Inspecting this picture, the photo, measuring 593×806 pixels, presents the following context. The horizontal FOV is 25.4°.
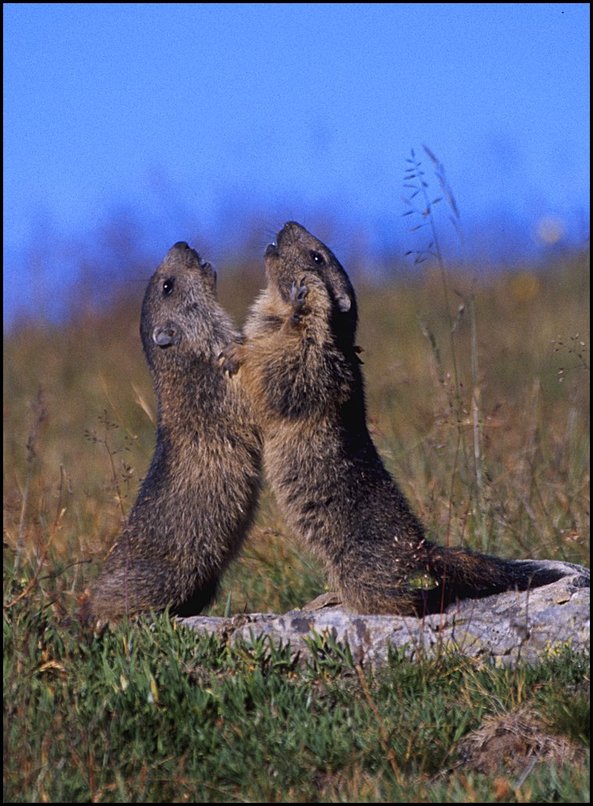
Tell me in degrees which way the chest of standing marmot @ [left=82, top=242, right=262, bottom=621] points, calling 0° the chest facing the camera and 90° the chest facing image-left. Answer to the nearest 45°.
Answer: approximately 270°

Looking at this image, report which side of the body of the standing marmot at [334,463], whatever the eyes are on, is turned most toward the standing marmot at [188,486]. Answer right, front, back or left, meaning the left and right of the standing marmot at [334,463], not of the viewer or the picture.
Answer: front

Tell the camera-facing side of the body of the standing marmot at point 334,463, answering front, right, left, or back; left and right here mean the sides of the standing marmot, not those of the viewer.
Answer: left

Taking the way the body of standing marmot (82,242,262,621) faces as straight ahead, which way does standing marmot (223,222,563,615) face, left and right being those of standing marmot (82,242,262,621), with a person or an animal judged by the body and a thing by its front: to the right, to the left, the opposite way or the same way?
the opposite way

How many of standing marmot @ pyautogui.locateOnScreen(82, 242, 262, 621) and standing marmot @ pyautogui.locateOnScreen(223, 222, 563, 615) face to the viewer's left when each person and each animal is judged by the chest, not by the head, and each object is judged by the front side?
1

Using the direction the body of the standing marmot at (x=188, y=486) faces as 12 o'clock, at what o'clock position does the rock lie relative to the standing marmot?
The rock is roughly at 1 o'clock from the standing marmot.
